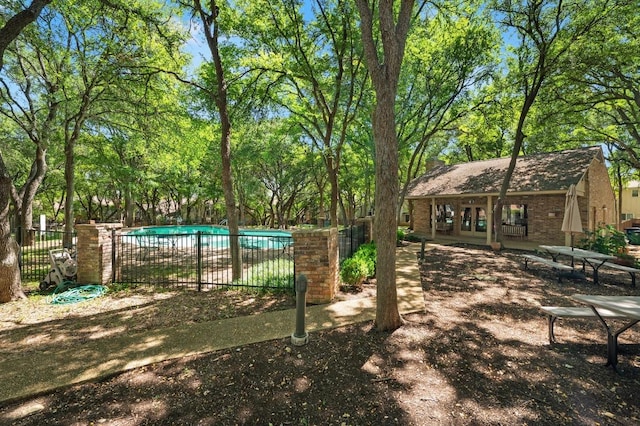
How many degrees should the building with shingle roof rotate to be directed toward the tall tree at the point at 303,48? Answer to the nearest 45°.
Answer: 0° — it already faces it

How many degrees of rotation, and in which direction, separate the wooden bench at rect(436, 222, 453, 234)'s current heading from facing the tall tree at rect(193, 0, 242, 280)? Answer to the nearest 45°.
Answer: approximately 45° to its left

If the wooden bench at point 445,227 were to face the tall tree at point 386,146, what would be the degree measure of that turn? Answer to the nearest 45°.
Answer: approximately 45° to its left

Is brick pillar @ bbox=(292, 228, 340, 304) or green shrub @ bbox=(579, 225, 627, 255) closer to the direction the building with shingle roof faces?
the brick pillar

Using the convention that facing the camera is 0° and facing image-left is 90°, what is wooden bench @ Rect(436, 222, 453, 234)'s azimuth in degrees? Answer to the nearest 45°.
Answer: approximately 45°

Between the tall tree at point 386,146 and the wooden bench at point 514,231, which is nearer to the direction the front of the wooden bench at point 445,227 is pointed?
the tall tree

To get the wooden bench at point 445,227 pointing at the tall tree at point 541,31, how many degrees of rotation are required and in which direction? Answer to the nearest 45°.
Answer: approximately 90° to its left

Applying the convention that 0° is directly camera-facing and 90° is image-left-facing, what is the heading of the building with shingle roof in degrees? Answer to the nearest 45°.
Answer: approximately 45°
